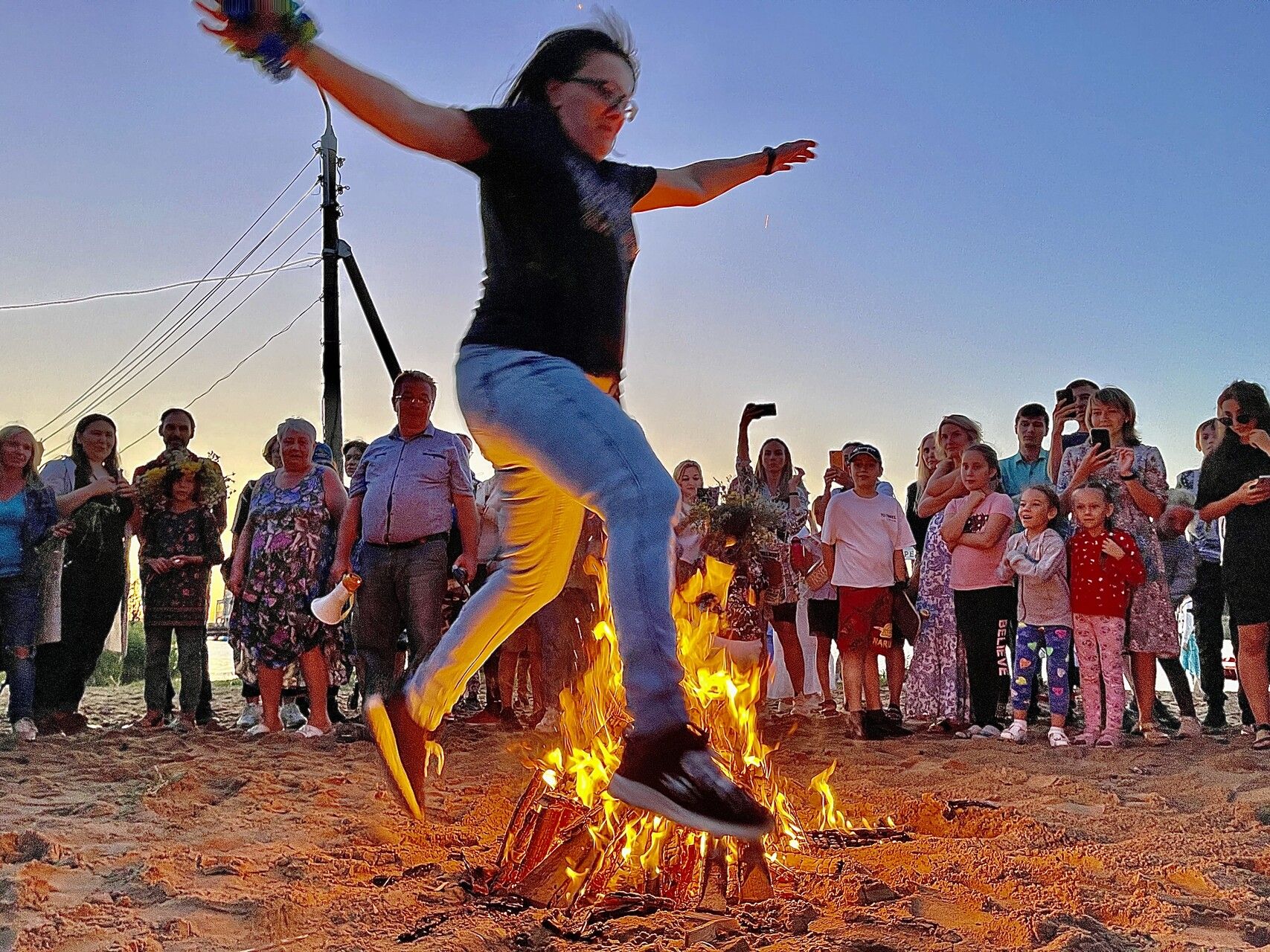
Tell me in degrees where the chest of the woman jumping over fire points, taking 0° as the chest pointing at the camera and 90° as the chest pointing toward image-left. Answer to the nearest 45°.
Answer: approximately 315°

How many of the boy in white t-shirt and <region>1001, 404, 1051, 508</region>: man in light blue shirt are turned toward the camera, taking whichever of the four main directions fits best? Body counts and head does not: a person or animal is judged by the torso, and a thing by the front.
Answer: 2

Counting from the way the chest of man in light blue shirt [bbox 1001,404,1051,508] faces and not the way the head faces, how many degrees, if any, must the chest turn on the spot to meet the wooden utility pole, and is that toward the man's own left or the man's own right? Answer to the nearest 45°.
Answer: approximately 135° to the man's own right

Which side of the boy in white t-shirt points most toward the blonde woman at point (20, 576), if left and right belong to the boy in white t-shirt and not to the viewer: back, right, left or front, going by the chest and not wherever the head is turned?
right

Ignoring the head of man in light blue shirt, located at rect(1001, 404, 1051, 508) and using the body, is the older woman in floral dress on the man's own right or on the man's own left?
on the man's own right

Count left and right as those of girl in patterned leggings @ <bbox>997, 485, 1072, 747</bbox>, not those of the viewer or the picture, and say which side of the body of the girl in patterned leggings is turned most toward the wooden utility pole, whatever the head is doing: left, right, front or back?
right

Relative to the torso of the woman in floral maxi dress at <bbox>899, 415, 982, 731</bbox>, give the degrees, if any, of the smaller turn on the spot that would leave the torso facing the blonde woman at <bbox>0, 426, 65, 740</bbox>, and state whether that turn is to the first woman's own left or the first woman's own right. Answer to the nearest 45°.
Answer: approximately 45° to the first woman's own right

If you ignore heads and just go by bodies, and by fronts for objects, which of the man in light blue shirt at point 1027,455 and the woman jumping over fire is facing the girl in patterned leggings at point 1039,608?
the man in light blue shirt

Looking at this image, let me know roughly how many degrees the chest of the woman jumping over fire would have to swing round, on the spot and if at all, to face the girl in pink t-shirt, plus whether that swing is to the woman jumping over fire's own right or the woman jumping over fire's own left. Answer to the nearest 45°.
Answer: approximately 90° to the woman jumping over fire's own left

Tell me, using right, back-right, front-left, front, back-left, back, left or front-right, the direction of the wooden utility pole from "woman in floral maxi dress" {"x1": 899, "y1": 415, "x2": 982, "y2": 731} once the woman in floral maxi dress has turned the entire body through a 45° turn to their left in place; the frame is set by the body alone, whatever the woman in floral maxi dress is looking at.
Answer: back-right
